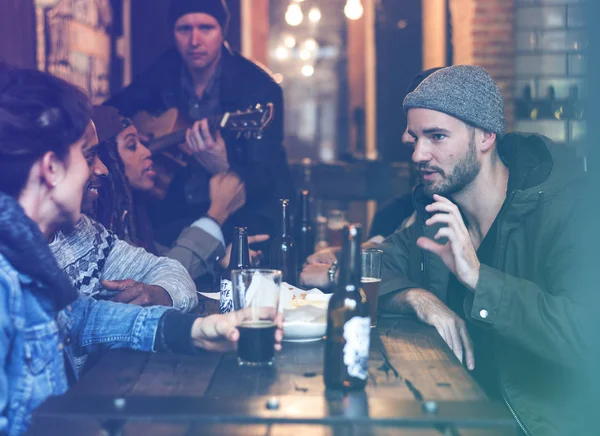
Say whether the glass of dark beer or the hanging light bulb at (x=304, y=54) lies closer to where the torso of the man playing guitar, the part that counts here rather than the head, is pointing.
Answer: the glass of dark beer

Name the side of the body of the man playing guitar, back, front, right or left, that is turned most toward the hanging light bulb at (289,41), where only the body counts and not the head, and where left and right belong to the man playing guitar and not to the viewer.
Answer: back

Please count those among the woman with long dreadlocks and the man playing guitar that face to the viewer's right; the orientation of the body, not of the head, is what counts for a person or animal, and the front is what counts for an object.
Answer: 1

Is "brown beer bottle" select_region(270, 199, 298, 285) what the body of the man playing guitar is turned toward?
yes

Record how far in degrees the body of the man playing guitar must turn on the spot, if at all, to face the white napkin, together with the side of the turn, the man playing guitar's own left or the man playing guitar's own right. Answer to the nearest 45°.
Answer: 0° — they already face it

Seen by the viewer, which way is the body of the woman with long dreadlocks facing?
to the viewer's right

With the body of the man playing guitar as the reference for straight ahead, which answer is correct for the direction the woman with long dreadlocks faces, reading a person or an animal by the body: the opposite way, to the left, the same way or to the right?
to the left

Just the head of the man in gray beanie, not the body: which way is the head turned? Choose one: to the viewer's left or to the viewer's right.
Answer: to the viewer's left

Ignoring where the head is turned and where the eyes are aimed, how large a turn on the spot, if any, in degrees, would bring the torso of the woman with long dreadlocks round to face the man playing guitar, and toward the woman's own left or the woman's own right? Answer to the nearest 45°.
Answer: approximately 90° to the woman's own left

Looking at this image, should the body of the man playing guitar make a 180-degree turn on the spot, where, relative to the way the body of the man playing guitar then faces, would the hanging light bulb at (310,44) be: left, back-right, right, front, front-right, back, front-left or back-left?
front

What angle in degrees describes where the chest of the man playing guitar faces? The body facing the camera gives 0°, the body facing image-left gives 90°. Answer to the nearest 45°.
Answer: approximately 0°

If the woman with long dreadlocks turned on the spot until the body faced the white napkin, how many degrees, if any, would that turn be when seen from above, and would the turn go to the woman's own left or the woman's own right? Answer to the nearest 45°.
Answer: approximately 90° to the woman's own right

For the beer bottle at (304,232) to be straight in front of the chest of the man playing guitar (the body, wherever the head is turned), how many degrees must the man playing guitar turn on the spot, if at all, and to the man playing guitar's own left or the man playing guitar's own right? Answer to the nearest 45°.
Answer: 0° — they already face it
